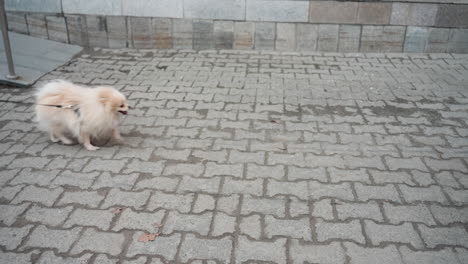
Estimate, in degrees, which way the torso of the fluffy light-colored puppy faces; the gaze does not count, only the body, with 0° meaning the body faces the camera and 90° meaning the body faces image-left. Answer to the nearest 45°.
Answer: approximately 270°

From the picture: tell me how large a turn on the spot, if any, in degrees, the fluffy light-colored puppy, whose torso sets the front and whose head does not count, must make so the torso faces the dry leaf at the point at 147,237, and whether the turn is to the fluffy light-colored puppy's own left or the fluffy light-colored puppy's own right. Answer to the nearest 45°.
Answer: approximately 90° to the fluffy light-colored puppy's own right

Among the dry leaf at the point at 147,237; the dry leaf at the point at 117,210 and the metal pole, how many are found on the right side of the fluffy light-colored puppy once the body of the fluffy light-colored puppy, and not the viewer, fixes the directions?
2

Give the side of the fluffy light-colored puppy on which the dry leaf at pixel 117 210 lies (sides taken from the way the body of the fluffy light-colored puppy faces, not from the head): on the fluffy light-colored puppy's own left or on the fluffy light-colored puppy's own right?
on the fluffy light-colored puppy's own right

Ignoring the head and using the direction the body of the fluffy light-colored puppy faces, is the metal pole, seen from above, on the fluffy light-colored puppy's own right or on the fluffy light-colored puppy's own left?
on the fluffy light-colored puppy's own left
